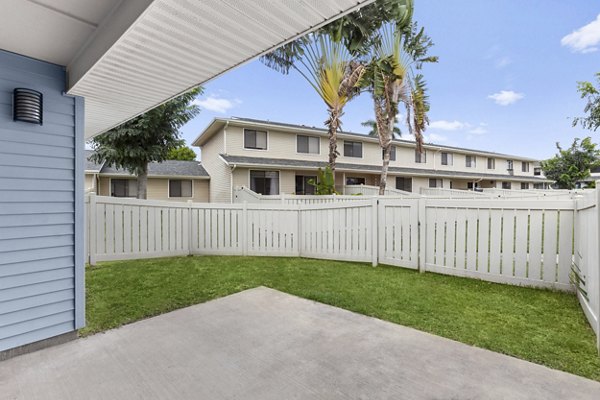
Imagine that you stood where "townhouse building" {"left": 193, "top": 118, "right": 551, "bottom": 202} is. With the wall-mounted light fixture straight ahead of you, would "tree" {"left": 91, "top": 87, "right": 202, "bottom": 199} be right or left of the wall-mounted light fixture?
right

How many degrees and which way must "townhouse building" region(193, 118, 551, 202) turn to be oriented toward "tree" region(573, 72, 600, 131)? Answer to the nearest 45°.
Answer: approximately 90° to its left

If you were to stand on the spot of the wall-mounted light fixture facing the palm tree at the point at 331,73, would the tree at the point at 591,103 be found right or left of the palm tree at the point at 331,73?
right

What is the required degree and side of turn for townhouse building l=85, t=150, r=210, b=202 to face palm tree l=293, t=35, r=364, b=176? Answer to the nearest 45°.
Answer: approximately 45° to its left

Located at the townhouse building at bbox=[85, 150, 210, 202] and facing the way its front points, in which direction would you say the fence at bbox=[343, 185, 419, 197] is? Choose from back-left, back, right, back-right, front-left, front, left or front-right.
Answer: front-left

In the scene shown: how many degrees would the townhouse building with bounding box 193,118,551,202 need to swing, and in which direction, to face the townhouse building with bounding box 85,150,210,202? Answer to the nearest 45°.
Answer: approximately 135° to its right

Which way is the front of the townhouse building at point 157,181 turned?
toward the camera

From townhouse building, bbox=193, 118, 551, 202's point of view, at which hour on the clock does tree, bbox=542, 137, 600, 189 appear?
The tree is roughly at 9 o'clock from the townhouse building.

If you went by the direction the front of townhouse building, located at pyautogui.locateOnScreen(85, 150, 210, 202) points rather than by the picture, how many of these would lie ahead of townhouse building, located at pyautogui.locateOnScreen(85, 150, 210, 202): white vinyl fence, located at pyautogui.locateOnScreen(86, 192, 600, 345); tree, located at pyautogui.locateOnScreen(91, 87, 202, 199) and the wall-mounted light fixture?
3

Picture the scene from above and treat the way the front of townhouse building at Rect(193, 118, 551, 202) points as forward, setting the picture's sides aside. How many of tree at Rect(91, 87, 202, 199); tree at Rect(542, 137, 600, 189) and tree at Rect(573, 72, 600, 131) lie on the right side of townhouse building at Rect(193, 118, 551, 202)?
1

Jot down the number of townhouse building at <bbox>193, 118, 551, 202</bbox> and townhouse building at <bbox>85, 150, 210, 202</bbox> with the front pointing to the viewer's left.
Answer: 0

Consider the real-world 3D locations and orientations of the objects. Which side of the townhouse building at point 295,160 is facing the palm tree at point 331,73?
front

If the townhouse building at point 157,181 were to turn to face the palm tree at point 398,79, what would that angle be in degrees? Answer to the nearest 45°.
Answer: approximately 45° to its left

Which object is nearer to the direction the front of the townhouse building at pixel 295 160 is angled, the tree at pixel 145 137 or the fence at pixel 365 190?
the fence

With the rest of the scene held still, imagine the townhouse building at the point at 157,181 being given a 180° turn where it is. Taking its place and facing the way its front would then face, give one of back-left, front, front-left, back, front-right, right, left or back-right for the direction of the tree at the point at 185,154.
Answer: front

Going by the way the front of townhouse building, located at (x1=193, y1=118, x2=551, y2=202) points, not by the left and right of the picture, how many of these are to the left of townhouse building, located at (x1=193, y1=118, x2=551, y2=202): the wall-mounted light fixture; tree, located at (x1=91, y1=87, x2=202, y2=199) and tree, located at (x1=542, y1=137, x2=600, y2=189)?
1

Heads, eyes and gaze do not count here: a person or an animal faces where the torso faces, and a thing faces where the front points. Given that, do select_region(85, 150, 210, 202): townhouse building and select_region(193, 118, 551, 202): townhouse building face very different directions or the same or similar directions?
same or similar directions

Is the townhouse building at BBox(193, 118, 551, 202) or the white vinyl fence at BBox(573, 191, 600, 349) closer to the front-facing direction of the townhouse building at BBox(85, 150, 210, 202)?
the white vinyl fence
